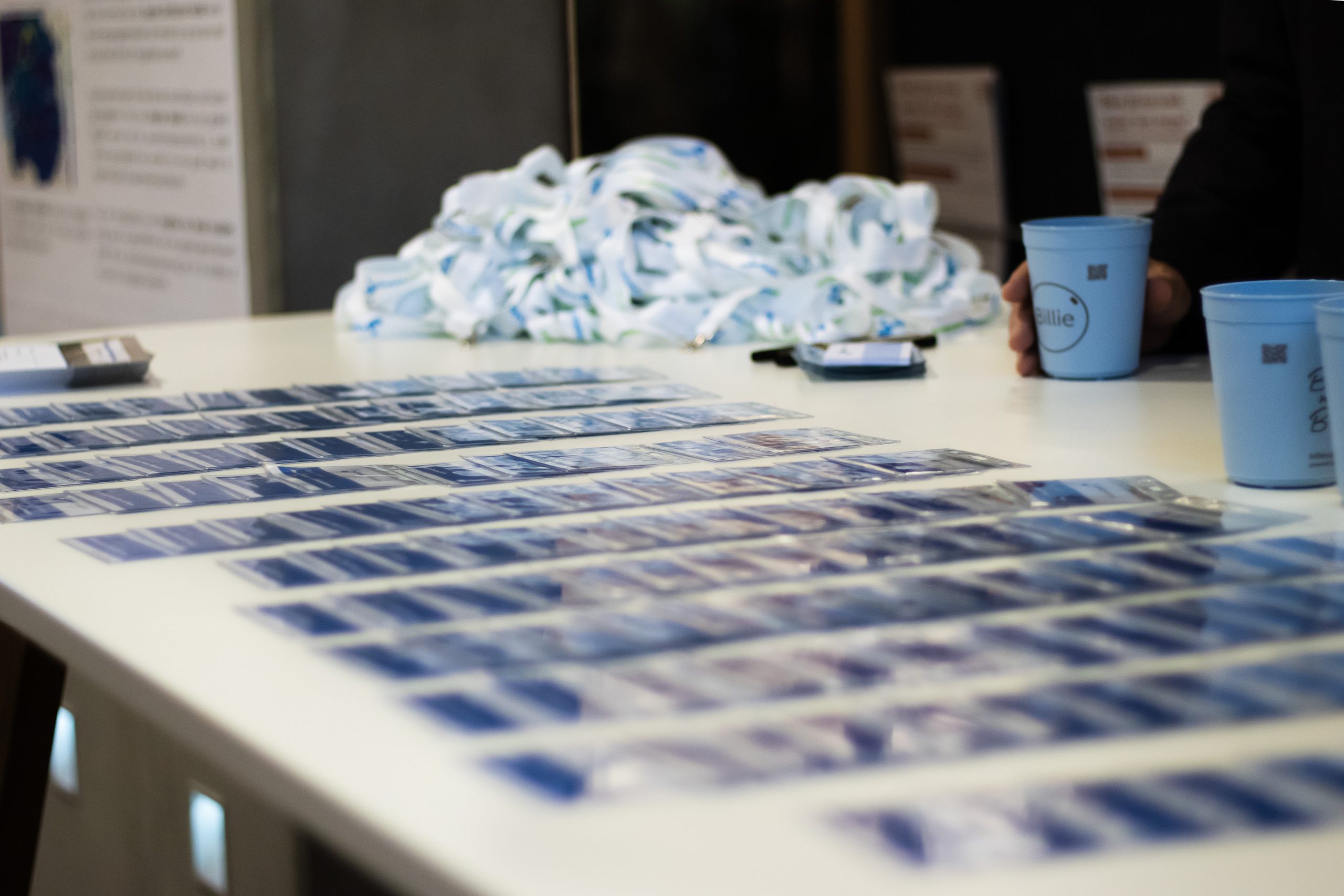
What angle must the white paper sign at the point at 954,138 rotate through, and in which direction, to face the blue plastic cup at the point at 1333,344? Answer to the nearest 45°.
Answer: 0° — it already faces it

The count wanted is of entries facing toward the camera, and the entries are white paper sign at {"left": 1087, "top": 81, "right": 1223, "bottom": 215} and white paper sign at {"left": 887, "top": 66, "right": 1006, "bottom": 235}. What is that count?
2

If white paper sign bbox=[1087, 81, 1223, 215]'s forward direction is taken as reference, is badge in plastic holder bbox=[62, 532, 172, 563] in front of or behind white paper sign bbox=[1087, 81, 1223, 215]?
in front

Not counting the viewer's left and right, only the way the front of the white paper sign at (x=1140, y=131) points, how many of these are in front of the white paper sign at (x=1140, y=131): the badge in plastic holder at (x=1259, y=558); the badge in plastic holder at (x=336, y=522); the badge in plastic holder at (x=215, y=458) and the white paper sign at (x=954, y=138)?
3

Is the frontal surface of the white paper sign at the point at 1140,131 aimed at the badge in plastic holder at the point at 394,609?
yes

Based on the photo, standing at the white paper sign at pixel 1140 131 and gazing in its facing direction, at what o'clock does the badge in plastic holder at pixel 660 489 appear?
The badge in plastic holder is roughly at 12 o'clock from the white paper sign.

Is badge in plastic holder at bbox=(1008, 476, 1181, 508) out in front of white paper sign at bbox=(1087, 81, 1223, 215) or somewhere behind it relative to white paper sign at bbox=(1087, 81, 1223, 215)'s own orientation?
in front

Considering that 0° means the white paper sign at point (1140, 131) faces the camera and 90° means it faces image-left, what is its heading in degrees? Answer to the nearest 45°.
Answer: approximately 0°

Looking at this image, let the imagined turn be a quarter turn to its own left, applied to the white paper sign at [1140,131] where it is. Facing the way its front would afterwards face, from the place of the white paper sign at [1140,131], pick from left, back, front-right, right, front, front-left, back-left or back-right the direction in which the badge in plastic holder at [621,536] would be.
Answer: right

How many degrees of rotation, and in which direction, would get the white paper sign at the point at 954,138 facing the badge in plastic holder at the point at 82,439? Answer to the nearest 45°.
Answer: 0° — it already faces it

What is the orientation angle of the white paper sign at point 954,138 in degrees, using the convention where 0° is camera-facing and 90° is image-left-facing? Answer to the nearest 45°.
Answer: approximately 0°

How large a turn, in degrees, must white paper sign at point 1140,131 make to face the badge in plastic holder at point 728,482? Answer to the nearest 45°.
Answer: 0° — it already faces it

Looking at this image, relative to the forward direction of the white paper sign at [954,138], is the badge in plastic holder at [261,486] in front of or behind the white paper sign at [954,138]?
in front

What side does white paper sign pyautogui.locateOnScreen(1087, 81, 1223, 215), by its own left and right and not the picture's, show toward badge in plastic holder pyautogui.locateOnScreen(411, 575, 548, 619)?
front

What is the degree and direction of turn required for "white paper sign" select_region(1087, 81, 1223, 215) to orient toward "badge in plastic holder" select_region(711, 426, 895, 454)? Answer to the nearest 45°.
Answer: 0° — it already faces it

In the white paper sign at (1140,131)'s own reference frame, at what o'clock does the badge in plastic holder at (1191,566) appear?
The badge in plastic holder is roughly at 12 o'clock from the white paper sign.
